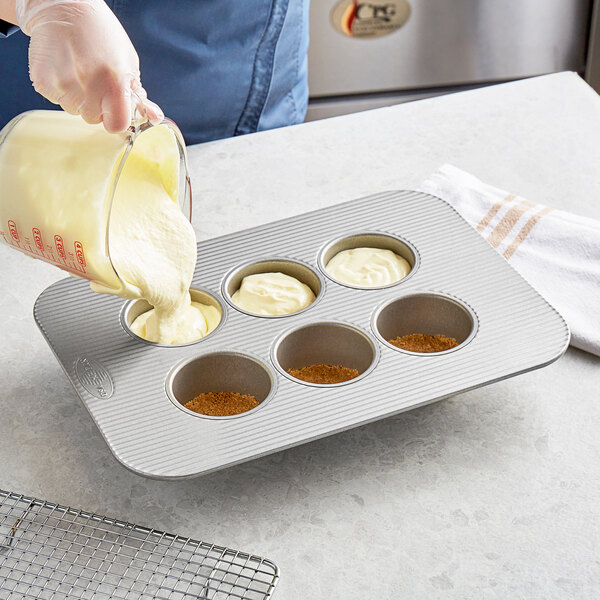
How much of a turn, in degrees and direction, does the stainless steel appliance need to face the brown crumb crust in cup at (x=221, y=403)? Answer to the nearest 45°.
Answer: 0° — it already faces it

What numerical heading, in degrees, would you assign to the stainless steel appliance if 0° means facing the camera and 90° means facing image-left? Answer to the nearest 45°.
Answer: approximately 0°

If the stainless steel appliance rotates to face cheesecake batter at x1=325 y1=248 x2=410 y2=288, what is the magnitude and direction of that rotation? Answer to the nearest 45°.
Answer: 0° — it already faces it

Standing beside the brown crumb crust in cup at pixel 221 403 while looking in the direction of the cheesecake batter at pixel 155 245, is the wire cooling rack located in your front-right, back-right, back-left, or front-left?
back-left

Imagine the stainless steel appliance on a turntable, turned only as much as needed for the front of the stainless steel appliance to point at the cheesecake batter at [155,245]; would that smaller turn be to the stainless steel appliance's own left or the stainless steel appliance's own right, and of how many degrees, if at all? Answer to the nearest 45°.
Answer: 0° — it already faces it

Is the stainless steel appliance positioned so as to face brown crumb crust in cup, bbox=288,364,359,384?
yes

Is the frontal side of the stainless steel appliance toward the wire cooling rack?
yes

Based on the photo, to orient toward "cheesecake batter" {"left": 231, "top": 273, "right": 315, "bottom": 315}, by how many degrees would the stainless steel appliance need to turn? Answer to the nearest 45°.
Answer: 0° — it already faces it

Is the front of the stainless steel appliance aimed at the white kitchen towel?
yes
